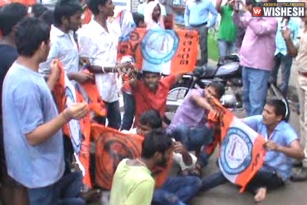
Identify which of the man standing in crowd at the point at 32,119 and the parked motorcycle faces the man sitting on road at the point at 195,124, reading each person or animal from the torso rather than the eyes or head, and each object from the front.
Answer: the man standing in crowd

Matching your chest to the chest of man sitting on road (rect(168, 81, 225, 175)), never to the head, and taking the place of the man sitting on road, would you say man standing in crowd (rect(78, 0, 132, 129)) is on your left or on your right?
on your right

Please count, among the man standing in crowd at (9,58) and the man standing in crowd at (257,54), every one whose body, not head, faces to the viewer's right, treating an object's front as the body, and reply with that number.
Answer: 1

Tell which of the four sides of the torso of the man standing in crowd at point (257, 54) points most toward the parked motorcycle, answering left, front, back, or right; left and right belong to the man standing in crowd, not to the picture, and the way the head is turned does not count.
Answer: right

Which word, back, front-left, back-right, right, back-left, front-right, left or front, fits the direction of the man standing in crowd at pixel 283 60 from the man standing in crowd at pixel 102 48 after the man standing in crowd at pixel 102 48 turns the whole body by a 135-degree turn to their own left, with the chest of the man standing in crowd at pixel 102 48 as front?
front-right

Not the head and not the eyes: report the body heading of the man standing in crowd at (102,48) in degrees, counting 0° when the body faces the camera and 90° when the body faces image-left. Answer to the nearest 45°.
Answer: approximately 315°

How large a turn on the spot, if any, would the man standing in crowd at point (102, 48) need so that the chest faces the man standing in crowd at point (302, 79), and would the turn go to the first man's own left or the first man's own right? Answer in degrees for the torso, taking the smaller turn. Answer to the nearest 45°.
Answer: approximately 45° to the first man's own left

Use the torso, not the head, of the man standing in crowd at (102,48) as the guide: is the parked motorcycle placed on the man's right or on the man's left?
on the man's left

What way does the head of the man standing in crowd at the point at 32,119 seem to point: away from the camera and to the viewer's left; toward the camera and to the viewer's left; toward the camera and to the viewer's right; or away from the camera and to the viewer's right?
away from the camera and to the viewer's right

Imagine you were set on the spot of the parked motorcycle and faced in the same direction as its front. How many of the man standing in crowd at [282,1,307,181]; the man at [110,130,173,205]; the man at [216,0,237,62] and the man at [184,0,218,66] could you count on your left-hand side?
2

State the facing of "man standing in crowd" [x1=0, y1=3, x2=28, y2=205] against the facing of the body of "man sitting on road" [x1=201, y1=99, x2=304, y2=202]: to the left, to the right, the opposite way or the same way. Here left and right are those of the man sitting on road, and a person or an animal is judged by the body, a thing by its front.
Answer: the opposite way

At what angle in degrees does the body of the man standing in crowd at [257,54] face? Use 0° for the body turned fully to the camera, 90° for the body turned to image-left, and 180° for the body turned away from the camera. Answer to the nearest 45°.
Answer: approximately 45°
